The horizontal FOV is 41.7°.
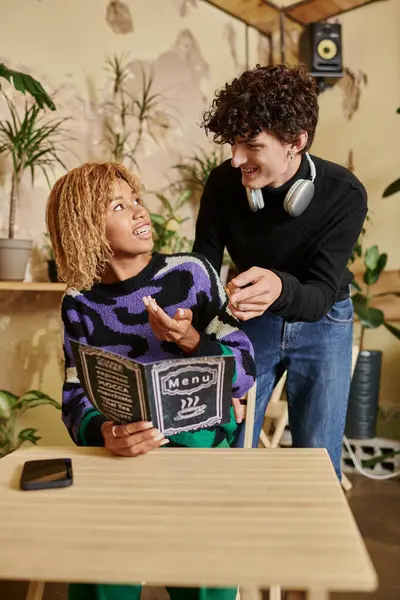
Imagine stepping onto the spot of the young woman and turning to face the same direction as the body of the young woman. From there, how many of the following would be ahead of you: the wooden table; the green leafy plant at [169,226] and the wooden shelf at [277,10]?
1

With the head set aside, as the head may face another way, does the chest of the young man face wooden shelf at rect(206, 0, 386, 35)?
no

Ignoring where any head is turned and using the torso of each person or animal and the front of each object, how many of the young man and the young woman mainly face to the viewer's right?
0

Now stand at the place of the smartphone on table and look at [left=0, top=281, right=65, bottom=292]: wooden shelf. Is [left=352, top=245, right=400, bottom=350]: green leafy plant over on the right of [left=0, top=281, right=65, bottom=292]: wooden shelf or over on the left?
right

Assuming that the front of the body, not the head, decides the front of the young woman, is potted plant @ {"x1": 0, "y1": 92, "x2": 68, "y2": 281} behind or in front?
behind

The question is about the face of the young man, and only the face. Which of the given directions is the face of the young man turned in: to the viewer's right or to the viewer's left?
to the viewer's left

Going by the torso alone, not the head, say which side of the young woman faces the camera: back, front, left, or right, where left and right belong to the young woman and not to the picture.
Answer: front

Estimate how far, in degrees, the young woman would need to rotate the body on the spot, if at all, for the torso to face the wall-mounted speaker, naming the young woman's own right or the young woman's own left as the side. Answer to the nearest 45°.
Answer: approximately 135° to the young woman's own left

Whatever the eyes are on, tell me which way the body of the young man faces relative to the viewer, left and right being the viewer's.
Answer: facing the viewer and to the left of the viewer

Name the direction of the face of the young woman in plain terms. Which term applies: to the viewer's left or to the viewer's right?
to the viewer's right

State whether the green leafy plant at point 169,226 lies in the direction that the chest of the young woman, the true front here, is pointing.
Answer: no

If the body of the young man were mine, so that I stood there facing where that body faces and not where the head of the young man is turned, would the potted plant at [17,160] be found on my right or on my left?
on my right
